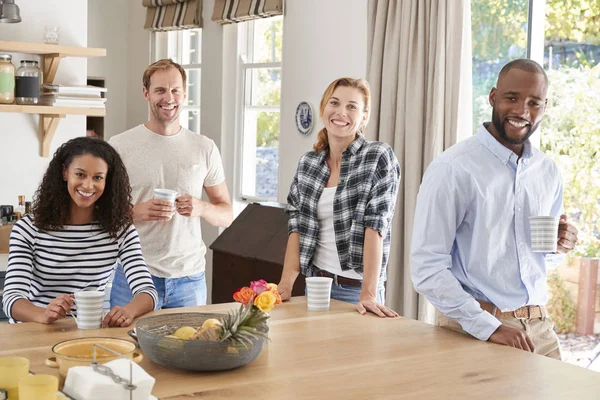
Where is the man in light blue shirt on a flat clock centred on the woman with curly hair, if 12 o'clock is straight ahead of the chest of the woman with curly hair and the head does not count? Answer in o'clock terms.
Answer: The man in light blue shirt is roughly at 10 o'clock from the woman with curly hair.

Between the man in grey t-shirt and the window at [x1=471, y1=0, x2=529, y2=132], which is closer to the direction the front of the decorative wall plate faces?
the man in grey t-shirt

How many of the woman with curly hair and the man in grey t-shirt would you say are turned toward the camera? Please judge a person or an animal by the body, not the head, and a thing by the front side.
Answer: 2

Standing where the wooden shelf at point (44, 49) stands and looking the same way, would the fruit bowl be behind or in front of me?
in front

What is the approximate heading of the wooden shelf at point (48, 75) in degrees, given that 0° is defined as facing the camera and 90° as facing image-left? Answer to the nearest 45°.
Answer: approximately 315°

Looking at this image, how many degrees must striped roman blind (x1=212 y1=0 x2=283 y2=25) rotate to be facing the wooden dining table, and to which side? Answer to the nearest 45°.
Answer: approximately 45° to its left

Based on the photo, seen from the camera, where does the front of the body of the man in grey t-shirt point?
toward the camera

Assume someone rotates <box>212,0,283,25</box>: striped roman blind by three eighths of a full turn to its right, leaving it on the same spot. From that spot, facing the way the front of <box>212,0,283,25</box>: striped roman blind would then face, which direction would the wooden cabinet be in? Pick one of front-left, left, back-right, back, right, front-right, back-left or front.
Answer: back

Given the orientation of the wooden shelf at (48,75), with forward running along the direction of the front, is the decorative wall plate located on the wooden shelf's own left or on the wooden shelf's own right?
on the wooden shelf's own left

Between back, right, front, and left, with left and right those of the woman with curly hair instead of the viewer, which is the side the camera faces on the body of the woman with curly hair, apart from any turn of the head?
front
